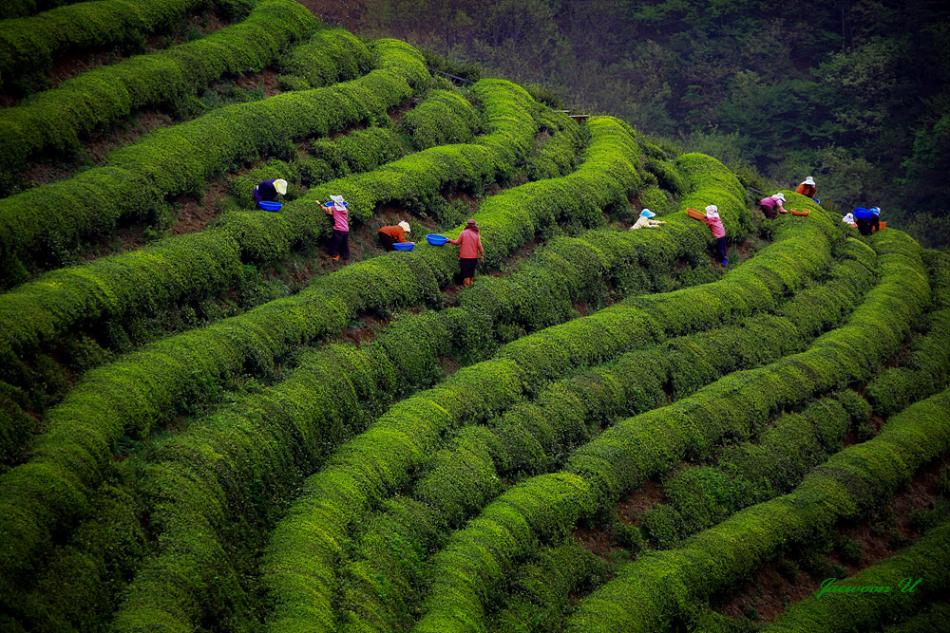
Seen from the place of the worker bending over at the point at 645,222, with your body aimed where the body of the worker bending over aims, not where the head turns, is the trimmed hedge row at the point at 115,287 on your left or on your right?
on your right

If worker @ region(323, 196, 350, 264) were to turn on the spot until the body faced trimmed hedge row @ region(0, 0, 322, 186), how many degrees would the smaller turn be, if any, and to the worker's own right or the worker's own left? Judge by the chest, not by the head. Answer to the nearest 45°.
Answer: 0° — they already face it

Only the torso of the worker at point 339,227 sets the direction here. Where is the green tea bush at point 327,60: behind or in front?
in front

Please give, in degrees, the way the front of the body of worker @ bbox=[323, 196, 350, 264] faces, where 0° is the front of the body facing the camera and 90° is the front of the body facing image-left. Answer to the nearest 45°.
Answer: approximately 135°
